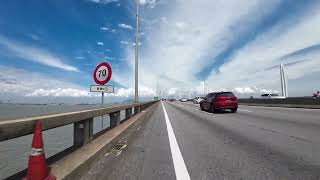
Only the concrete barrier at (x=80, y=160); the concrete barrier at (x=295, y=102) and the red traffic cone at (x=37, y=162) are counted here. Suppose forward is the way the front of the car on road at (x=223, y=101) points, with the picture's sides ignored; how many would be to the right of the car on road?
1

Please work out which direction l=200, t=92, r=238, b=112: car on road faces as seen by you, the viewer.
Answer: facing away from the viewer and to the left of the viewer

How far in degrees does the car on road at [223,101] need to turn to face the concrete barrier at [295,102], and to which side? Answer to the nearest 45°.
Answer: approximately 90° to its right

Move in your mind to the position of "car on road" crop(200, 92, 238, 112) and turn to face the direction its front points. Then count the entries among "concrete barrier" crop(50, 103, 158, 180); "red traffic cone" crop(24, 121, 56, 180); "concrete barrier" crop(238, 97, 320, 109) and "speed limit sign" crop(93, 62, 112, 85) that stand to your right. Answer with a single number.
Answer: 1

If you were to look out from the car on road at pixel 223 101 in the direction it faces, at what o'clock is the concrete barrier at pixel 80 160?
The concrete barrier is roughly at 8 o'clock from the car on road.

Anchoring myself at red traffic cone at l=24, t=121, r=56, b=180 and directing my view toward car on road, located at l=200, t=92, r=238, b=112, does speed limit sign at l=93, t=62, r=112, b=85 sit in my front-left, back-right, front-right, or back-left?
front-left

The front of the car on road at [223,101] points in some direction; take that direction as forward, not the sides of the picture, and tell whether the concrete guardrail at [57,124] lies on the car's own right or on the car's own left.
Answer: on the car's own left
